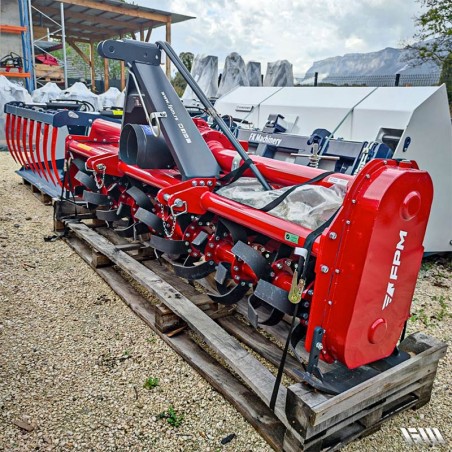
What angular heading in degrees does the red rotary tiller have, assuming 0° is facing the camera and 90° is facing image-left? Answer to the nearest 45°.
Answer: approximately 45°

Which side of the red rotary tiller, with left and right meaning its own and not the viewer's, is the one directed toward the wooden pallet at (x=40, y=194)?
right

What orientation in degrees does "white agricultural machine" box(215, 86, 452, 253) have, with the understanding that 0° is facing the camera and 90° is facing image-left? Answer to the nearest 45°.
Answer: approximately 45°

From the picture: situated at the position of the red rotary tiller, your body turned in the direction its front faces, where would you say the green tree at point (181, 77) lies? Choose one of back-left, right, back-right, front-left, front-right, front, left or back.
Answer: back-right

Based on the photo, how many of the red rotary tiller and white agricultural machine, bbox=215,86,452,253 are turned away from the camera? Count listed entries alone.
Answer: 0

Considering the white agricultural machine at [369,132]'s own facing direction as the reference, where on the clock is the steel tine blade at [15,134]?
The steel tine blade is roughly at 2 o'clock from the white agricultural machine.

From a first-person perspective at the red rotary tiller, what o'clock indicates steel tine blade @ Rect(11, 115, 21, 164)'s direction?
The steel tine blade is roughly at 3 o'clock from the red rotary tiller.

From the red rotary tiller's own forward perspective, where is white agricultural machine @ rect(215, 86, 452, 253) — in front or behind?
behind

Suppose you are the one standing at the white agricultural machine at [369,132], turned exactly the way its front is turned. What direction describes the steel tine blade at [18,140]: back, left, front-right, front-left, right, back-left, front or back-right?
front-right

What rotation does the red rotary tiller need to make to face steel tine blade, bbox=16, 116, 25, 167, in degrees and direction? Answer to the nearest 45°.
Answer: approximately 90° to its right
